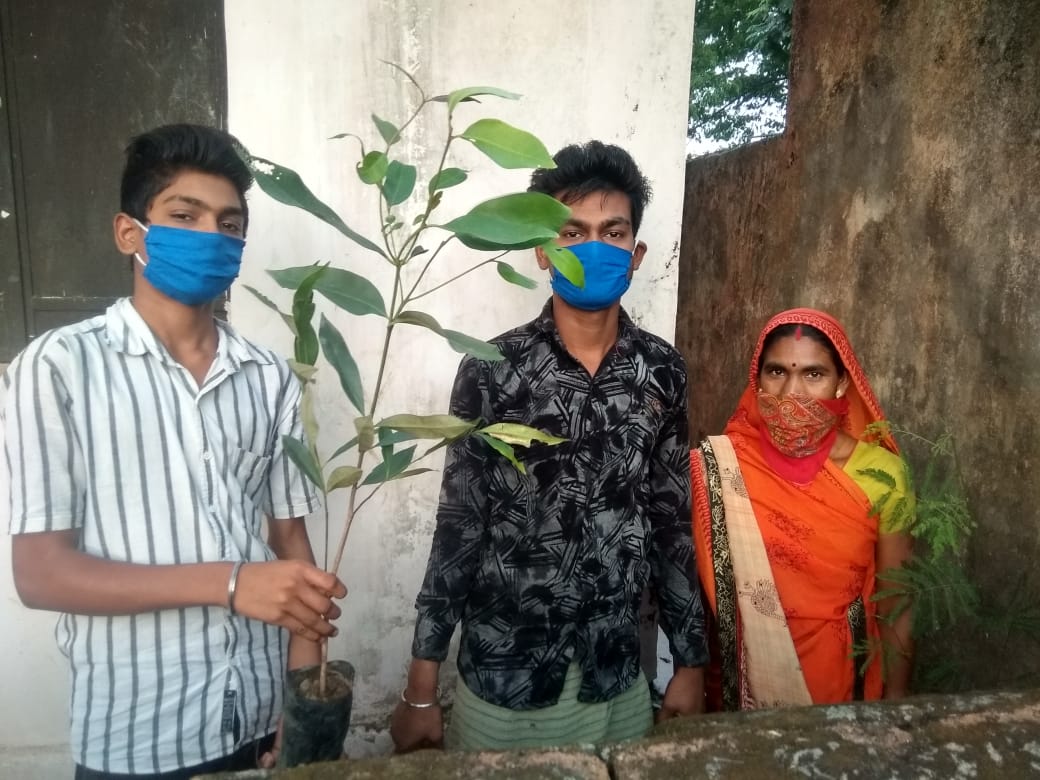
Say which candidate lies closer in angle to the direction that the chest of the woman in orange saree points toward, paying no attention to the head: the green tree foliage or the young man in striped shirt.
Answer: the young man in striped shirt

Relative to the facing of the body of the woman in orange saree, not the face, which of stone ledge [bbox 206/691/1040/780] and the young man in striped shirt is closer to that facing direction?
the stone ledge

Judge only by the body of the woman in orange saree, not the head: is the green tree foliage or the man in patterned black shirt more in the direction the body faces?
the man in patterned black shirt

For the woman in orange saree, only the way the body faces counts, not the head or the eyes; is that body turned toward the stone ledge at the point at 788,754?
yes

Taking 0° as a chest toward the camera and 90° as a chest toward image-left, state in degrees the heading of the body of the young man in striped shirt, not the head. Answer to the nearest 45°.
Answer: approximately 315°

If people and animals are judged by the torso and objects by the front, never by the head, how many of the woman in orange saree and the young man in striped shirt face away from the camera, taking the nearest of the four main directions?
0

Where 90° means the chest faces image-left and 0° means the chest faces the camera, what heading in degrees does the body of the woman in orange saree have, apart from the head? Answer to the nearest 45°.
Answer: approximately 0°

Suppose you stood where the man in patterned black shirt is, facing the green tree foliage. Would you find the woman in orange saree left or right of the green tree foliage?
right

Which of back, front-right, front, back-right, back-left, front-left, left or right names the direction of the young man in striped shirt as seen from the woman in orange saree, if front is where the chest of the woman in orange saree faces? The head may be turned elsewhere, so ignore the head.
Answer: front-right

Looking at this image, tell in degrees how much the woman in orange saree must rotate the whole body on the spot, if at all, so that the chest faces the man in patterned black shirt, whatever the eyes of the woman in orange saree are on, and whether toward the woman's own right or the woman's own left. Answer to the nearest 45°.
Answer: approximately 45° to the woman's own right

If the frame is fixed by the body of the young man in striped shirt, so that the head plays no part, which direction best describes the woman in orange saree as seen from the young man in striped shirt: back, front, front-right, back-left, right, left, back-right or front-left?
front-left

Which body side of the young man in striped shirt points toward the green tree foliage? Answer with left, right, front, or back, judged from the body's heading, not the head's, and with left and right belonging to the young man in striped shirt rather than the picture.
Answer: left
